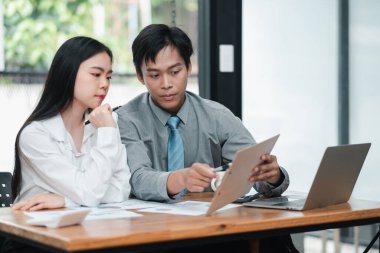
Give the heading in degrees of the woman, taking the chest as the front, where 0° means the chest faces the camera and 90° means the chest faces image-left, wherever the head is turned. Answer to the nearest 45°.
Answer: approximately 315°

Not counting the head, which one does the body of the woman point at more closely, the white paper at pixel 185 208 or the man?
the white paper

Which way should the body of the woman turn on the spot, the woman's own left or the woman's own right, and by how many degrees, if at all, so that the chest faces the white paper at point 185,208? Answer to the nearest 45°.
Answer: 0° — they already face it
